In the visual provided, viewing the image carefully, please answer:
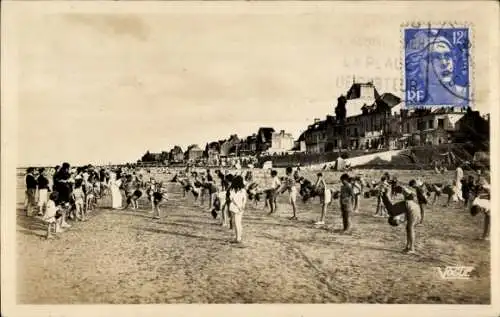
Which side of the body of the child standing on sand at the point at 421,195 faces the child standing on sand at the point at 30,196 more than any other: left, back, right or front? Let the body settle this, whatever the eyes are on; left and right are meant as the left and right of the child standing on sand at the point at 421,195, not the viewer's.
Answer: front

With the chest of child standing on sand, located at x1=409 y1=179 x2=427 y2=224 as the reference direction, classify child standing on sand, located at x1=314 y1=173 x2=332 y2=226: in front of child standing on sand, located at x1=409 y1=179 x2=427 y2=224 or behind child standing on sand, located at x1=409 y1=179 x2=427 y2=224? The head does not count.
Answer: in front

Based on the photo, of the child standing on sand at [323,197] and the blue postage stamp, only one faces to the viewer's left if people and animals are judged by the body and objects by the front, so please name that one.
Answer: the child standing on sand

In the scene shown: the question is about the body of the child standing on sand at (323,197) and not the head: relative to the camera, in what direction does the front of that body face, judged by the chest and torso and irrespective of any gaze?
to the viewer's left

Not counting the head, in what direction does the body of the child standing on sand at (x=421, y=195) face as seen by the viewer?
to the viewer's left

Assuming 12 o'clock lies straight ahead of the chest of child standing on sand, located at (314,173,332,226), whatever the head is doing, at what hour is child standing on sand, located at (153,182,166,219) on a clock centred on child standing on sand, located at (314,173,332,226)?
child standing on sand, located at (153,182,166,219) is roughly at 12 o'clock from child standing on sand, located at (314,173,332,226).
